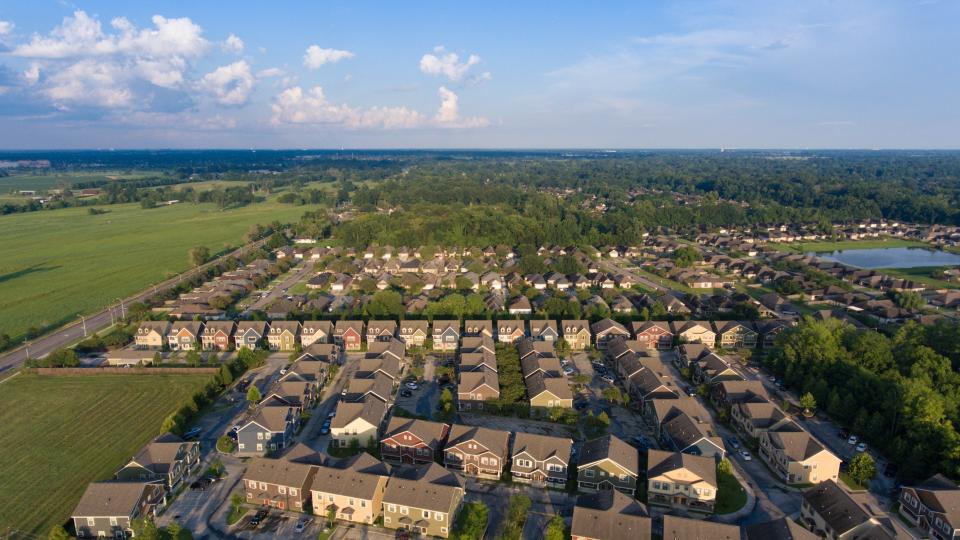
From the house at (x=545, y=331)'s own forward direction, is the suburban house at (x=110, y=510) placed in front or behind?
in front

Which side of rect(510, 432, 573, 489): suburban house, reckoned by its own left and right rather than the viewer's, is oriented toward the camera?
front

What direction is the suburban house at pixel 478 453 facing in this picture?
toward the camera

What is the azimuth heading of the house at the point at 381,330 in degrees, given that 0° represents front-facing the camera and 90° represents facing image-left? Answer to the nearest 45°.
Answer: approximately 0°

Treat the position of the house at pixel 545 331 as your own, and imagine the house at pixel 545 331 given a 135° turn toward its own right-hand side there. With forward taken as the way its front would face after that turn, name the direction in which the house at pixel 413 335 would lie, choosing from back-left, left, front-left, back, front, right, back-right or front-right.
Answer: front-left

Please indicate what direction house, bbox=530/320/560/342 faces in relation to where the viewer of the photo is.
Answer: facing the viewer

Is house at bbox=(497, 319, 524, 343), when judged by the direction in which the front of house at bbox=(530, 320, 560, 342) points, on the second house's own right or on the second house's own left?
on the second house's own right

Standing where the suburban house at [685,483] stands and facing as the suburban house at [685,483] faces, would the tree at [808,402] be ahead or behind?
behind

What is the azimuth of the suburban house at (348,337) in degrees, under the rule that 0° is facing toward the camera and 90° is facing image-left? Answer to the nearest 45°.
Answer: approximately 0°
